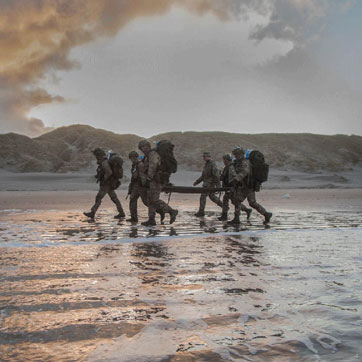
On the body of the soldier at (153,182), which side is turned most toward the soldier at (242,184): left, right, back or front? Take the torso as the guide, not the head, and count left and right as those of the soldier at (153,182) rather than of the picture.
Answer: back

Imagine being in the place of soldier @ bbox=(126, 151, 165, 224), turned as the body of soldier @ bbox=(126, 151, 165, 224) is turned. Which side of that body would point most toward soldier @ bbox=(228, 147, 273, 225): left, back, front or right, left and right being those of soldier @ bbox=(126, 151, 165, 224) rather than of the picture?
back

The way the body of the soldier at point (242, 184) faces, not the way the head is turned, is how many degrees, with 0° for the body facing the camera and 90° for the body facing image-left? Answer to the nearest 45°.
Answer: approximately 90°

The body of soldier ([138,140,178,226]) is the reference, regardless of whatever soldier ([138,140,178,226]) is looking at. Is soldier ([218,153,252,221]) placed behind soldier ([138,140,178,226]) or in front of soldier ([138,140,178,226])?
behind

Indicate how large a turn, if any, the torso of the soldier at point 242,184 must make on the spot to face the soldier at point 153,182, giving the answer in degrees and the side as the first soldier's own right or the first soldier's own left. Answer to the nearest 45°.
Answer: approximately 45° to the first soldier's own left

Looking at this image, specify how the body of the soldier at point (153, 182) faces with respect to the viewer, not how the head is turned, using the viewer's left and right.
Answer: facing to the left of the viewer

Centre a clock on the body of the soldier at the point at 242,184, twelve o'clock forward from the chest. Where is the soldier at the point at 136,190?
the soldier at the point at 136,190 is roughly at 12 o'clock from the soldier at the point at 242,184.

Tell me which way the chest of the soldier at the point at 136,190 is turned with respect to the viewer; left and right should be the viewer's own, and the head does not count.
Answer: facing to the left of the viewer
